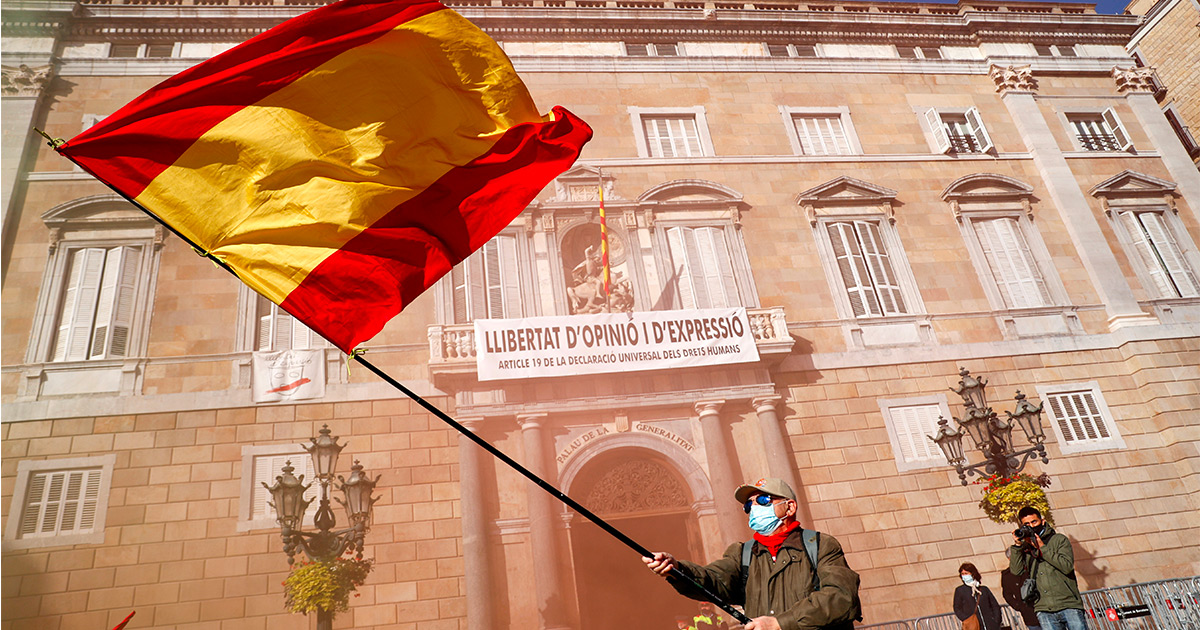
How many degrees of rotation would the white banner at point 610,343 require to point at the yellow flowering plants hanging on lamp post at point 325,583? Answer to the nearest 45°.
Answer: approximately 45° to its right

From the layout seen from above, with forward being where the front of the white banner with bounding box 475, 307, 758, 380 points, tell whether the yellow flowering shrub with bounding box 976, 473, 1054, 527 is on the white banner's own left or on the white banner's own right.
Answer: on the white banner's own left

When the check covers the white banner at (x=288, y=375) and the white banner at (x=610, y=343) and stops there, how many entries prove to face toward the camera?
2

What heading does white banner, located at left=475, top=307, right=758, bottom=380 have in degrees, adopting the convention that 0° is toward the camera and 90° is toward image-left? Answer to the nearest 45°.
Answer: approximately 0°

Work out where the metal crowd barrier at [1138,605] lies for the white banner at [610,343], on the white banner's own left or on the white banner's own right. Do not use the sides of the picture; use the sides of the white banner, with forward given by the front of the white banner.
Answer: on the white banner's own left

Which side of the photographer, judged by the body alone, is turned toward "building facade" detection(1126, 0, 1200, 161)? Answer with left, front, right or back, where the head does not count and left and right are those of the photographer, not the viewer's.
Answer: back

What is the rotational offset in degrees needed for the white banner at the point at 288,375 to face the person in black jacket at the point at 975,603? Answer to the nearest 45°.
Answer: approximately 45° to its left
